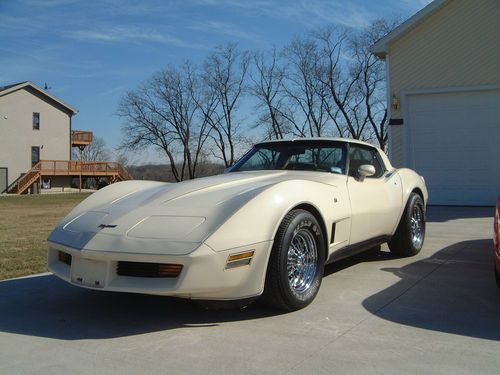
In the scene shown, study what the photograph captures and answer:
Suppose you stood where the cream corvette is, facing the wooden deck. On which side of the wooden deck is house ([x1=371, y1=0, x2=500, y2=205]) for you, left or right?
right

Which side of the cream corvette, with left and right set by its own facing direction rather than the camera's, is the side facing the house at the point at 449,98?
back

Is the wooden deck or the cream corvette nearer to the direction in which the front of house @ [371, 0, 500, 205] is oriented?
the cream corvette

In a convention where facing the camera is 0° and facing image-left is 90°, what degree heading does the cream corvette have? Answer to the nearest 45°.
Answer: approximately 45°

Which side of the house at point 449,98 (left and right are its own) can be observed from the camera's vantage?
front

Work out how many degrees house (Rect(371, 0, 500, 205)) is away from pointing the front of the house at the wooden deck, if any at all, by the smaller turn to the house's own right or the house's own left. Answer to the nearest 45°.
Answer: approximately 135° to the house's own right

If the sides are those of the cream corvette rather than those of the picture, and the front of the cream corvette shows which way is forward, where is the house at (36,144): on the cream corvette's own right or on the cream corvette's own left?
on the cream corvette's own right

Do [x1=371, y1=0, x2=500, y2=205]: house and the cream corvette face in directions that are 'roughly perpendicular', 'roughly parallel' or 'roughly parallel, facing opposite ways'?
roughly parallel

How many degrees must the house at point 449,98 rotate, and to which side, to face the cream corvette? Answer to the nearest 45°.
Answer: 0° — it already faces it
